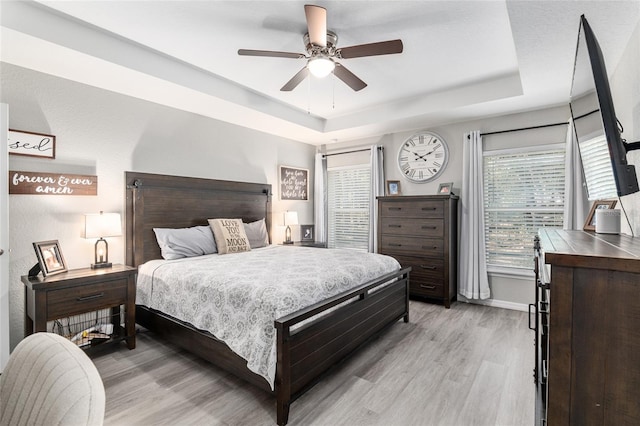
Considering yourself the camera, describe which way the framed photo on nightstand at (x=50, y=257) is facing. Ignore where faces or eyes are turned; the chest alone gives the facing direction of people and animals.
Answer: facing the viewer and to the right of the viewer

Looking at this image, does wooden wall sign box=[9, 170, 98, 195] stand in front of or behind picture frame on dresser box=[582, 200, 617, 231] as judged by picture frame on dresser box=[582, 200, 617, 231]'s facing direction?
in front

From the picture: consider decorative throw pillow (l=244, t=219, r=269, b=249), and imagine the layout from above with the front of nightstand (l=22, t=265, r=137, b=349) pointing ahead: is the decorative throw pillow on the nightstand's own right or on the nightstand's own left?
on the nightstand's own left

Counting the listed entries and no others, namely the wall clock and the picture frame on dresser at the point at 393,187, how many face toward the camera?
2

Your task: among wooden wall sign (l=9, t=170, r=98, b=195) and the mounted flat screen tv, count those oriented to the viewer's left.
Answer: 1

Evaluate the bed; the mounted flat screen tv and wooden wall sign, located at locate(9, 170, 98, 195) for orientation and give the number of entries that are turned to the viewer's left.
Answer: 1

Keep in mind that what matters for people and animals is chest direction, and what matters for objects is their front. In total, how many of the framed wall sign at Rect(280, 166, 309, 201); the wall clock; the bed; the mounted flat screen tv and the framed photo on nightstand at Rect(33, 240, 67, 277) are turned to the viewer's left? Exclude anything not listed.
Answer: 1

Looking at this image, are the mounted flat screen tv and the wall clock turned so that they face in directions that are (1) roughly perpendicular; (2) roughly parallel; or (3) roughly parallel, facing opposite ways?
roughly perpendicular

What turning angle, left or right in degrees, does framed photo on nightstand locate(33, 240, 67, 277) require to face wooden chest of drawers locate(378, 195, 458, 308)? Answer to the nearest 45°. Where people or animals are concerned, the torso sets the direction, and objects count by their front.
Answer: approximately 45° to its left

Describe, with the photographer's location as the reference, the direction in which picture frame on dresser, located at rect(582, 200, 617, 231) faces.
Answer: facing the viewer and to the left of the viewer

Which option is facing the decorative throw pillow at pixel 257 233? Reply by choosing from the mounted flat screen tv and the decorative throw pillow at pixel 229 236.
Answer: the mounted flat screen tv

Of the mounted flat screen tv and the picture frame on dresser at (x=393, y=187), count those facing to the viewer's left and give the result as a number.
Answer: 1

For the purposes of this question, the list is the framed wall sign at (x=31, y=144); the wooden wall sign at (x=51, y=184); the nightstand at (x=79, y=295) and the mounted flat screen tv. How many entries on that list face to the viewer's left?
1

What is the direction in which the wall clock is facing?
toward the camera

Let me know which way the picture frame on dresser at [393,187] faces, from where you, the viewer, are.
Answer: facing the viewer

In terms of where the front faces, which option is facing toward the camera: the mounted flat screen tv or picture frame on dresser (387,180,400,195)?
the picture frame on dresser
